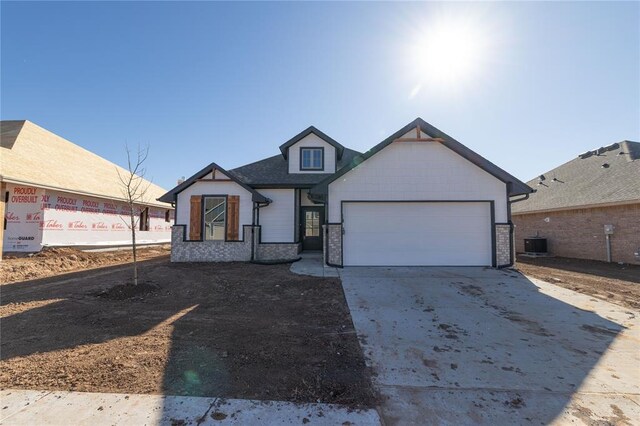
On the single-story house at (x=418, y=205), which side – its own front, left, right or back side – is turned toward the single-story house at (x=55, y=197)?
right

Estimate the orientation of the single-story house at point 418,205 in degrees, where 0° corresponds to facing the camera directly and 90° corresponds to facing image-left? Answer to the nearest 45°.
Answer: approximately 0°

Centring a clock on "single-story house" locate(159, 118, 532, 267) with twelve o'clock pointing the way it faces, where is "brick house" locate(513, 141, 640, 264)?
The brick house is roughly at 8 o'clock from the single-story house.
